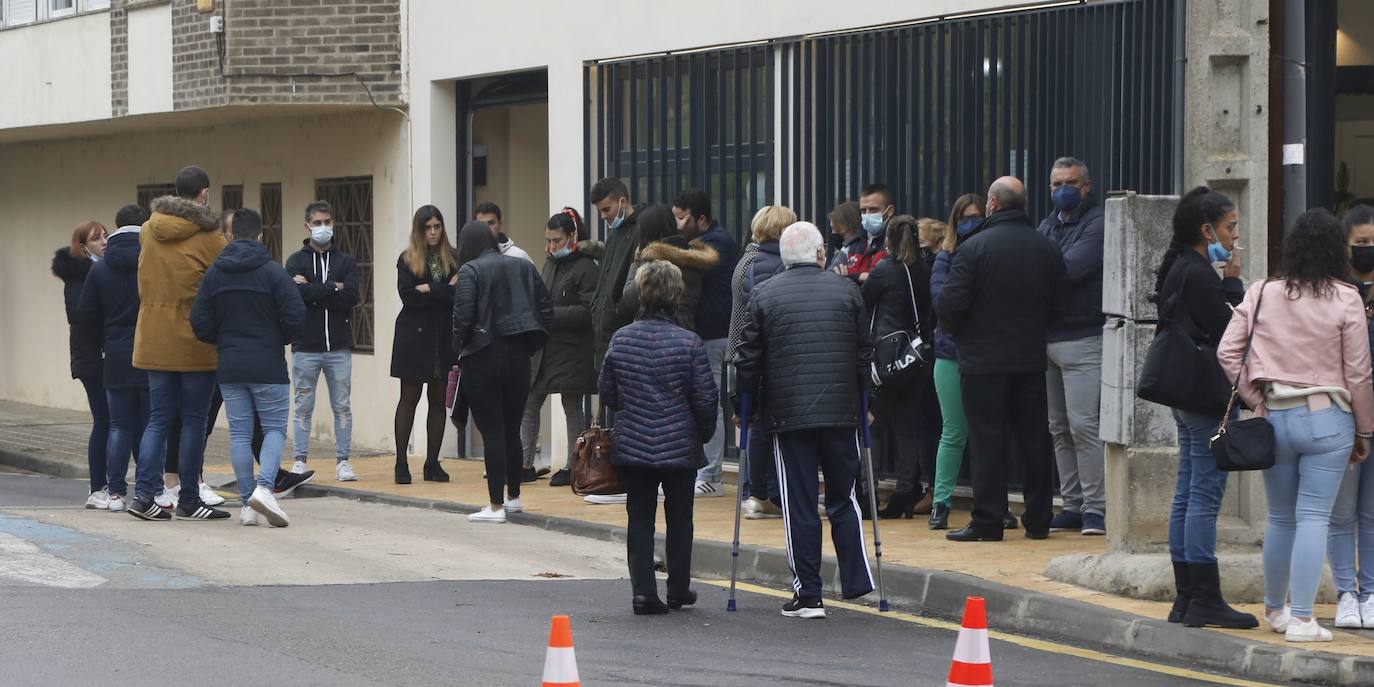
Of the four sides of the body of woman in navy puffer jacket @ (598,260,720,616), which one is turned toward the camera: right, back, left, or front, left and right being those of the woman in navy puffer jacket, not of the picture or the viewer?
back

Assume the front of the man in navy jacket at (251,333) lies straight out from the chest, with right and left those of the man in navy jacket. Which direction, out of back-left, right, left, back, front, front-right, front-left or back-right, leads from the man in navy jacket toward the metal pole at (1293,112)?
back-right

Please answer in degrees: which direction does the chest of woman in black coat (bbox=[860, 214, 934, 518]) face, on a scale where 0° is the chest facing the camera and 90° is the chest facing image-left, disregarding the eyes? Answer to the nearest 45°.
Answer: approximately 135°

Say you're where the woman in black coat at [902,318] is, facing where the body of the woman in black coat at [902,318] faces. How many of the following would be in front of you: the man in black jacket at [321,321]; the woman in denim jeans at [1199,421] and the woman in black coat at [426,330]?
2

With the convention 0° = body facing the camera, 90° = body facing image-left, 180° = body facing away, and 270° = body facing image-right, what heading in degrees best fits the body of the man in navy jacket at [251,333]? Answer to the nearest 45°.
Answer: approximately 180°

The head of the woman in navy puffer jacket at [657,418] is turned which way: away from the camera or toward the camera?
away from the camera

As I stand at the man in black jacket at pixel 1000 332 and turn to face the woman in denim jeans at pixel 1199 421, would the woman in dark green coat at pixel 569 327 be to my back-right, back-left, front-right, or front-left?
back-right

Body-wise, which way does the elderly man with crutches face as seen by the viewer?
away from the camera
